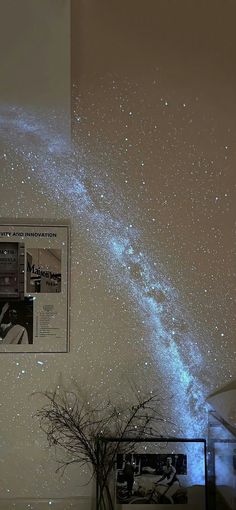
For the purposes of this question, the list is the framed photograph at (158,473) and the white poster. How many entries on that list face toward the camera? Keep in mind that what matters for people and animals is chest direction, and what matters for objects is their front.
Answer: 2

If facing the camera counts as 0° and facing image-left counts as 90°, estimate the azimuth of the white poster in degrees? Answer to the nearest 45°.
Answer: approximately 0°
